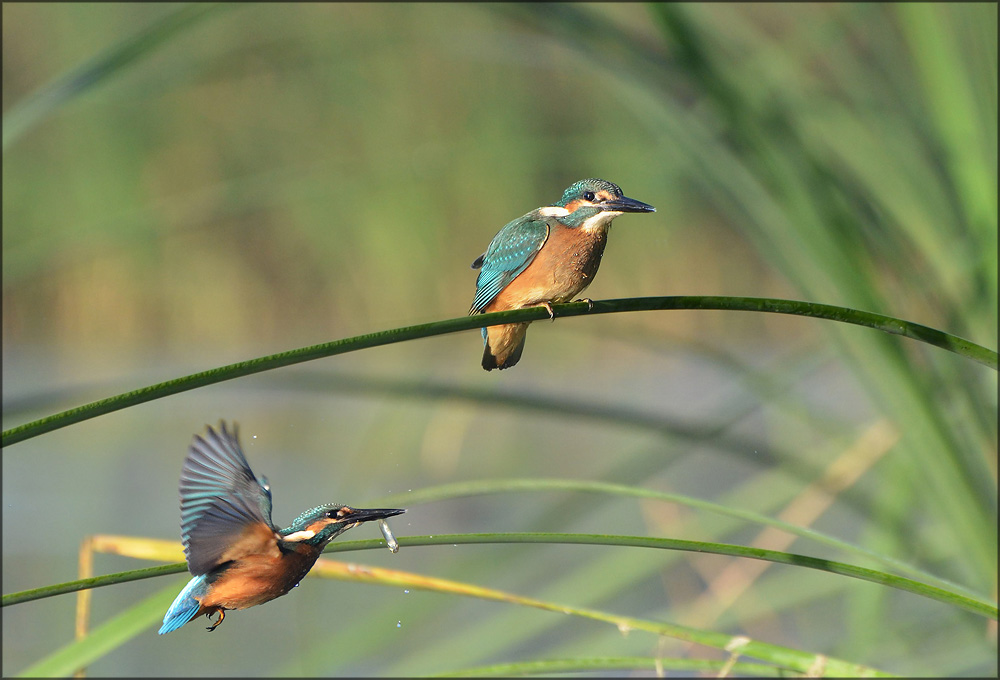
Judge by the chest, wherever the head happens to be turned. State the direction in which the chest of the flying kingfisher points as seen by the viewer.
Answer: to the viewer's right

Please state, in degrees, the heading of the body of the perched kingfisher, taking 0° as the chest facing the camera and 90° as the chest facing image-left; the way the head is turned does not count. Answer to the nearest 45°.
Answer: approximately 315°
